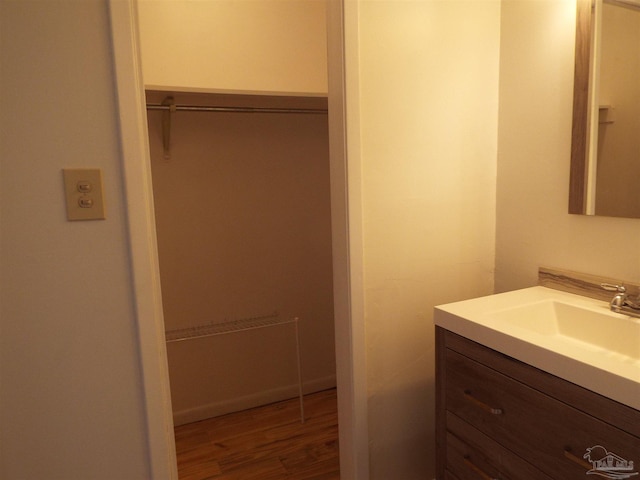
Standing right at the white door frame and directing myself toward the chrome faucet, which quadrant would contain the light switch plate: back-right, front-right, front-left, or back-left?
back-right

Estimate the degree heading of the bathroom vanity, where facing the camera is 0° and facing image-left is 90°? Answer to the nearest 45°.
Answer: approximately 45°

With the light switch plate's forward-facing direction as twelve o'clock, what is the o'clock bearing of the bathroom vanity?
The bathroom vanity is roughly at 10 o'clock from the light switch plate.

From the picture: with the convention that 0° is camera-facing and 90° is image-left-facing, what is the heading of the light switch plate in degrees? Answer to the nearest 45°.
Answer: approximately 0°
